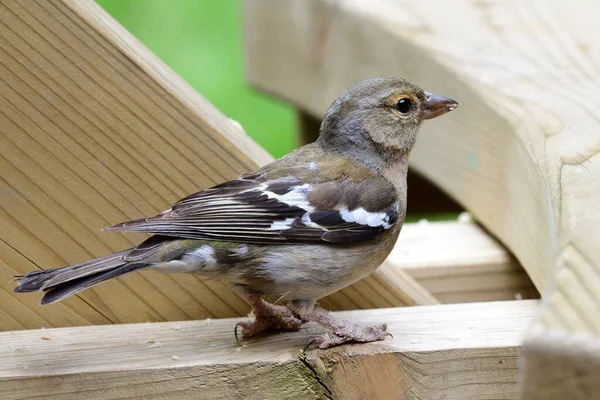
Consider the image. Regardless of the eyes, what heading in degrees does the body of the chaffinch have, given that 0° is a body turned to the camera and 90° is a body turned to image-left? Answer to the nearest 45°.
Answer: approximately 270°

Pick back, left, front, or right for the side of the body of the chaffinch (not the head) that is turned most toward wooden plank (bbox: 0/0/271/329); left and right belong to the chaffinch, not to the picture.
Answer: back

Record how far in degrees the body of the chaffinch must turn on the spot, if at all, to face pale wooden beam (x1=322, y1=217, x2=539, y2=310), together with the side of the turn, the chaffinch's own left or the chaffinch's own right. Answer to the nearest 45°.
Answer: approximately 45° to the chaffinch's own left

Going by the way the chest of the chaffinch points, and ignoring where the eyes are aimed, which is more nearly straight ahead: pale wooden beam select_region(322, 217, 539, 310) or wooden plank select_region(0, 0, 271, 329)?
the pale wooden beam
